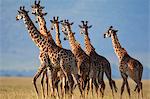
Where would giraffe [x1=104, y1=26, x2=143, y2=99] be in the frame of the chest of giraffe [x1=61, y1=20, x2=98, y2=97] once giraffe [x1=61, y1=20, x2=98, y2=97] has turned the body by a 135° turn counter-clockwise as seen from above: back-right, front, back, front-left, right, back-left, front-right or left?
front

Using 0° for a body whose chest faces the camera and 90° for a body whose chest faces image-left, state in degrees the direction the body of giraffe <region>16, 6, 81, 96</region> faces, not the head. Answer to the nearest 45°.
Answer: approximately 90°

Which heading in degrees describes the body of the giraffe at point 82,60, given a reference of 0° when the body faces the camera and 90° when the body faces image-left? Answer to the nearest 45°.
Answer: approximately 45°

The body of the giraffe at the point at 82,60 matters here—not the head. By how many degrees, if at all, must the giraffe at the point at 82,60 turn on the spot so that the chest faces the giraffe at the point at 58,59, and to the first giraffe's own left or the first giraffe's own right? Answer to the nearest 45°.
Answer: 0° — it already faces it
